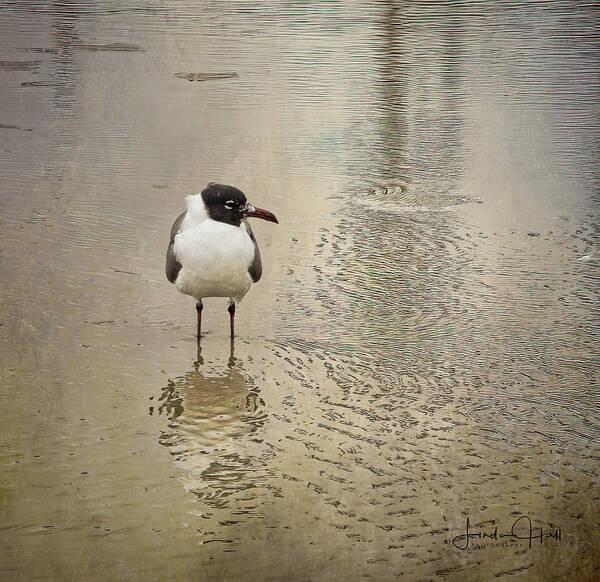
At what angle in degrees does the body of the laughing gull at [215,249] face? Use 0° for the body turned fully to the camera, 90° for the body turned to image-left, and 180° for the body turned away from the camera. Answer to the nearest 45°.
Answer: approximately 0°

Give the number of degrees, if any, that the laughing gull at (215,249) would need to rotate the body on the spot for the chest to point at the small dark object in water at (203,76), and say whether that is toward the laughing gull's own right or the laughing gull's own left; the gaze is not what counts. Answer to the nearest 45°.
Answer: approximately 180°
